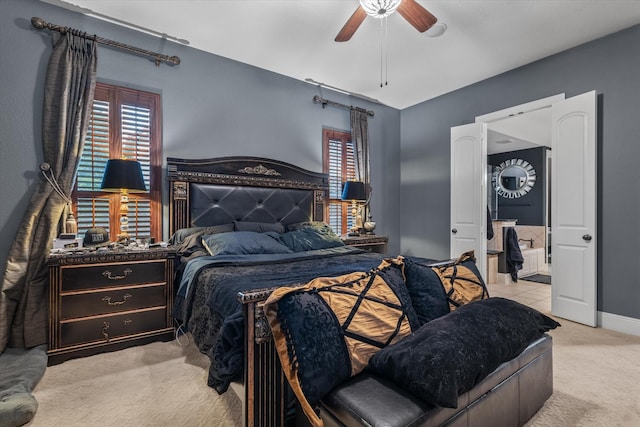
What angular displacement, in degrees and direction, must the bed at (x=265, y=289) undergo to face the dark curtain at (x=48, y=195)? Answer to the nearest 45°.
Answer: approximately 135° to its right

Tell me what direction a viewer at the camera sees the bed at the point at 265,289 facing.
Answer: facing the viewer and to the right of the viewer

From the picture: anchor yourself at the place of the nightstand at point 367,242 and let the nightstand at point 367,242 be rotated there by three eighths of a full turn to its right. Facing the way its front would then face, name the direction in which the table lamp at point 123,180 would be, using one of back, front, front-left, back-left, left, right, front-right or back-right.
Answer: front-left

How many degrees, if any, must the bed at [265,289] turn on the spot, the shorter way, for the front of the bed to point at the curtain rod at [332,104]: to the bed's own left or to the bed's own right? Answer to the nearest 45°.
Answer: approximately 135° to the bed's own left

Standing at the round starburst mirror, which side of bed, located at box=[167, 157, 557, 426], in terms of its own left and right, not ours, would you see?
left

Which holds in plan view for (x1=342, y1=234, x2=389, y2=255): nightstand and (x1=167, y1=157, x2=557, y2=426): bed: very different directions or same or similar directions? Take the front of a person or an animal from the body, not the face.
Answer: same or similar directions

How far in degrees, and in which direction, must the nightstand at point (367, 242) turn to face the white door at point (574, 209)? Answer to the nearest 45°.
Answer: approximately 45° to its left

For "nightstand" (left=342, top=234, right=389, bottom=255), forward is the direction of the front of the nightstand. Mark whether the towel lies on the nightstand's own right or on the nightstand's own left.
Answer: on the nightstand's own left

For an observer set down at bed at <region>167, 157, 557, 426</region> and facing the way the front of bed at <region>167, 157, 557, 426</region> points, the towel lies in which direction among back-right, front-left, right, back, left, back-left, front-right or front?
left

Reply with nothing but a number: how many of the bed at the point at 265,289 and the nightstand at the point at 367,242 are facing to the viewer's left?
0

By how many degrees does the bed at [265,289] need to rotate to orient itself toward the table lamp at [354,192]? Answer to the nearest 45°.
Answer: approximately 135° to its left

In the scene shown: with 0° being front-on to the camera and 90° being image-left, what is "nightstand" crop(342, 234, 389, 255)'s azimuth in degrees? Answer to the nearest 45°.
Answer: approximately 315°

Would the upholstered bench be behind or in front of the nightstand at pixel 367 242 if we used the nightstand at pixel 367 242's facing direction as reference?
in front

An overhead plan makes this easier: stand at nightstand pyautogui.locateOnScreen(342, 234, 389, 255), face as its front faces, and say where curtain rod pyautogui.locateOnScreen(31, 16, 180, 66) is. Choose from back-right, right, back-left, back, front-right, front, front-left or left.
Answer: right

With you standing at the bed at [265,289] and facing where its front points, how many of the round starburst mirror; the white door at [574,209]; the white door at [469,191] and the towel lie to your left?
4
